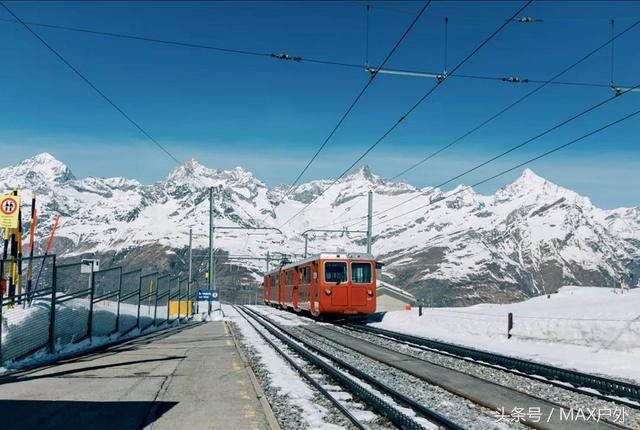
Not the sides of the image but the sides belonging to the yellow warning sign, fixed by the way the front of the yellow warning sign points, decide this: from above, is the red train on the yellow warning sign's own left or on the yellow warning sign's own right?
on the yellow warning sign's own left

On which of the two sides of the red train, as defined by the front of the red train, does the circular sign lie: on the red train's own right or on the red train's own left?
on the red train's own right

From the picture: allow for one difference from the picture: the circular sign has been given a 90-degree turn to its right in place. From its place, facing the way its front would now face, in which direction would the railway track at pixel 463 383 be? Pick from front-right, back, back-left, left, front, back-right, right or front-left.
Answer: back-left

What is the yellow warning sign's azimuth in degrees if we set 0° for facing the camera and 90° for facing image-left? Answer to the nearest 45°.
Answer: approximately 0°

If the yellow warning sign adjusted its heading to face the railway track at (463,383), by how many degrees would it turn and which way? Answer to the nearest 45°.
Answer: approximately 45° to its left

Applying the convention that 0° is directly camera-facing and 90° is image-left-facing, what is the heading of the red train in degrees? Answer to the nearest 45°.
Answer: approximately 315°

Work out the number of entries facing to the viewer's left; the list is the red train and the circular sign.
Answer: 0
